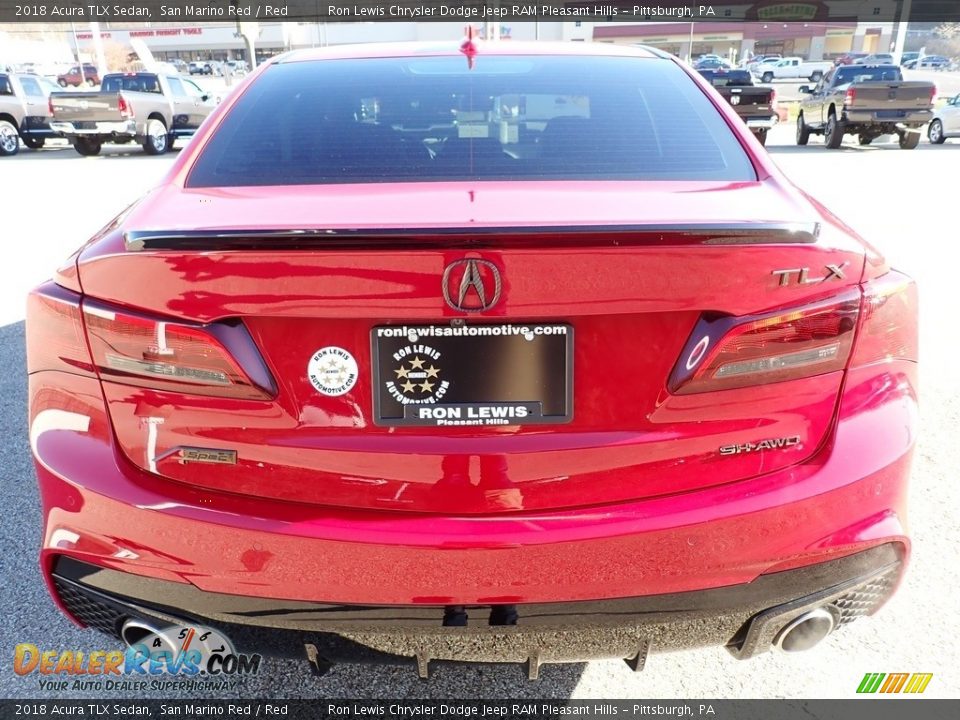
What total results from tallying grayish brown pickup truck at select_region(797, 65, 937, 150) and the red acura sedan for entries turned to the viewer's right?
0

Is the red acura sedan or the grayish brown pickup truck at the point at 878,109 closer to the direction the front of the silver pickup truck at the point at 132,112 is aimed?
the grayish brown pickup truck

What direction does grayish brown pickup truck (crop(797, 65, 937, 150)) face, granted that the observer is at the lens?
facing away from the viewer and to the left of the viewer

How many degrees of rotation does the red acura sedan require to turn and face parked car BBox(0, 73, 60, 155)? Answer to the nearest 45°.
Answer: approximately 45° to its left

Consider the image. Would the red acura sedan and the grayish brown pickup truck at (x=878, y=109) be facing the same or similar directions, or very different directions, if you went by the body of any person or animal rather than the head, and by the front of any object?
same or similar directions

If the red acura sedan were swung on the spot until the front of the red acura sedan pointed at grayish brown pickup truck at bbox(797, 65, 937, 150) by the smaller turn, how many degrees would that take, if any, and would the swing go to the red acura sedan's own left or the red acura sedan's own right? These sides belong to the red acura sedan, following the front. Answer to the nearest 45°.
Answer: approximately 45° to the red acura sedan's own right

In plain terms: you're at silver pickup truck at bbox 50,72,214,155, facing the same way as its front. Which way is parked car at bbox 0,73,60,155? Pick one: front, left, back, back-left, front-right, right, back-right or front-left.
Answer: left

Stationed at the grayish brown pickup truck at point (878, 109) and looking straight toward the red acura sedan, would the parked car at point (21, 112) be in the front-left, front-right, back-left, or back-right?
front-right

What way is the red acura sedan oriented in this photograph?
away from the camera

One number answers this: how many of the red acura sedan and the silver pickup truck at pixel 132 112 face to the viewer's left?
0

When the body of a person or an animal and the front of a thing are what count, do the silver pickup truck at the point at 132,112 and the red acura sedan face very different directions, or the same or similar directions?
same or similar directions

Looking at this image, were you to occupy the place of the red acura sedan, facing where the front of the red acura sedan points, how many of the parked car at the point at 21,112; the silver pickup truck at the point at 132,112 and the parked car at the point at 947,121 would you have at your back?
0

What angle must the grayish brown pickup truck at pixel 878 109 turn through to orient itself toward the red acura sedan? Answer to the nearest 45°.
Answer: approximately 135° to its left

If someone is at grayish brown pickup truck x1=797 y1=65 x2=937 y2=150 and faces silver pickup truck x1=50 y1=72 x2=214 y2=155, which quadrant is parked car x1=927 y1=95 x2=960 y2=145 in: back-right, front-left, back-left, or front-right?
back-right

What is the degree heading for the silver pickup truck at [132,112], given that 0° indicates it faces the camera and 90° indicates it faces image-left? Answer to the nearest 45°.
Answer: approximately 225°

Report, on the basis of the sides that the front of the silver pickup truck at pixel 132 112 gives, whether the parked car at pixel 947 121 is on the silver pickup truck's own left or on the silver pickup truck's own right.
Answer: on the silver pickup truck's own right

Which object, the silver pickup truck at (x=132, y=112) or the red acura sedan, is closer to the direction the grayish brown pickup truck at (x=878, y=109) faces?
the silver pickup truck

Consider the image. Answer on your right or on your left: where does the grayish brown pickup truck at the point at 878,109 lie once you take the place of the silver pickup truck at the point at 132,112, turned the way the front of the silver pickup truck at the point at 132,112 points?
on your right

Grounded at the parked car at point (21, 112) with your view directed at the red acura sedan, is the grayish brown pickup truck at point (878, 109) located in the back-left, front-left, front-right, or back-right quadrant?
front-left

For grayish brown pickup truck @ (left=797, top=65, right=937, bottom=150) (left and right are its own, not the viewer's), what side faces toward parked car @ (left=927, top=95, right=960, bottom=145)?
right
